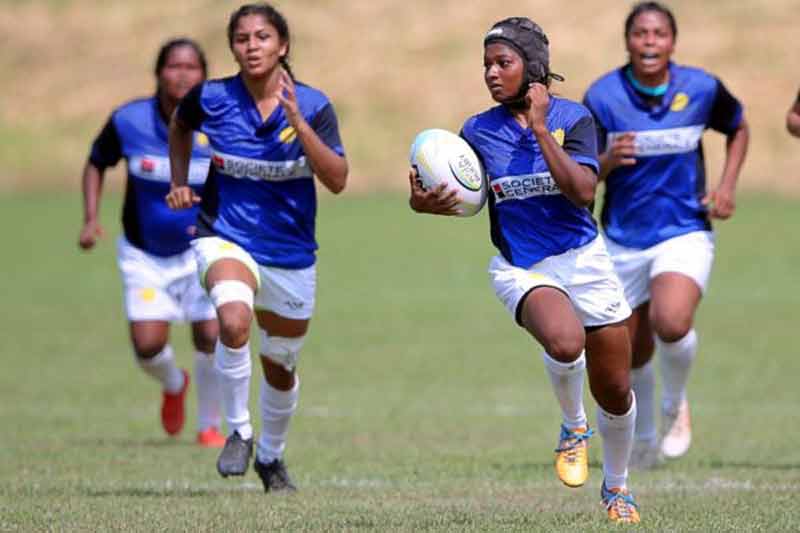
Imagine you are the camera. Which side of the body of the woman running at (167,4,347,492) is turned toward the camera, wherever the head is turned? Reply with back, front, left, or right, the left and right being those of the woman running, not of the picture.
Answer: front
